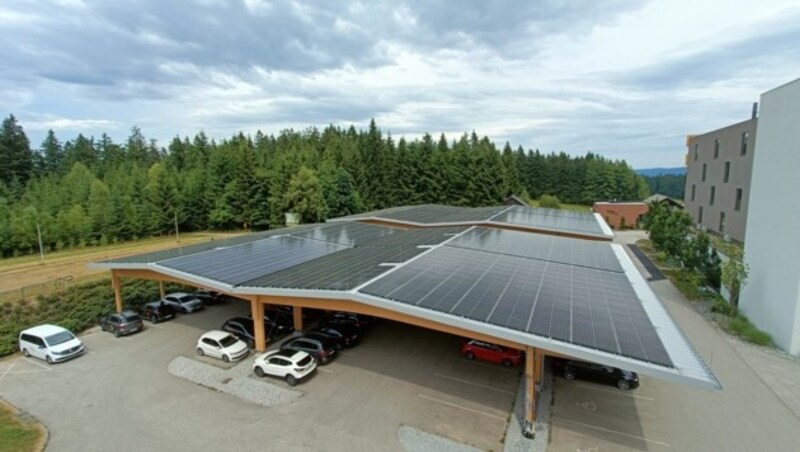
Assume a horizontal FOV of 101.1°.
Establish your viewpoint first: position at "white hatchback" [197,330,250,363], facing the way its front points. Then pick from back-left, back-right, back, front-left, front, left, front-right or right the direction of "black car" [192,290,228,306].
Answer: back-left

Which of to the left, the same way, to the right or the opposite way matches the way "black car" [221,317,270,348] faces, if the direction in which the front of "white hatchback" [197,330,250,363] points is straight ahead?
the same way

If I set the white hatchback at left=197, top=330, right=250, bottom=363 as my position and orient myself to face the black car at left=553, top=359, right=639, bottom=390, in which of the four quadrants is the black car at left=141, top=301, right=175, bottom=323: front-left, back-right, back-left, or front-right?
back-left

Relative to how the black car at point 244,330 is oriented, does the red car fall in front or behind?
in front

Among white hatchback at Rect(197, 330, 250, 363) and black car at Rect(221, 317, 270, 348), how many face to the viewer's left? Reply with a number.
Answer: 0

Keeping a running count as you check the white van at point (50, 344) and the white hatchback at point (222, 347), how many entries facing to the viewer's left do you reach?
0

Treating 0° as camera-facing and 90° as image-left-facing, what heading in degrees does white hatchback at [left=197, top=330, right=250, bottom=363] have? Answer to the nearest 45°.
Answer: approximately 315°

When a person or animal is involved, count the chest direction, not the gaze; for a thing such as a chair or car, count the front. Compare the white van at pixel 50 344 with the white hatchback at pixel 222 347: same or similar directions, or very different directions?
same or similar directions

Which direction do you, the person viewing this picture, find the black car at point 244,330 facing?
facing the viewer and to the right of the viewer

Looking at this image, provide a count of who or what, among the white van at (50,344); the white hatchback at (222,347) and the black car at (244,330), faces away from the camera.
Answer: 0
